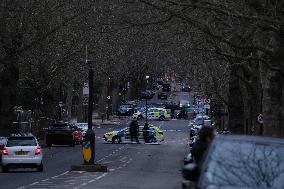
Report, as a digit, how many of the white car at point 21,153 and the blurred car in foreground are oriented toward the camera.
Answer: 1

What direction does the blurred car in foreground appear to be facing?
toward the camera

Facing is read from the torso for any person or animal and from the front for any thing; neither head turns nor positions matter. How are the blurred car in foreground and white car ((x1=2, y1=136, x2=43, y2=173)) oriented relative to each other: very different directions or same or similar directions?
very different directions

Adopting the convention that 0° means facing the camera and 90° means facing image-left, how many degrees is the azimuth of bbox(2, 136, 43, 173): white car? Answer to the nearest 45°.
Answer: approximately 180°

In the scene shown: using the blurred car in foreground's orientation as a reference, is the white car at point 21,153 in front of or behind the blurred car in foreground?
behind

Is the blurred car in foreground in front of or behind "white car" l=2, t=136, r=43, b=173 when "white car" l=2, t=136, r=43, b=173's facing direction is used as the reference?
behind
